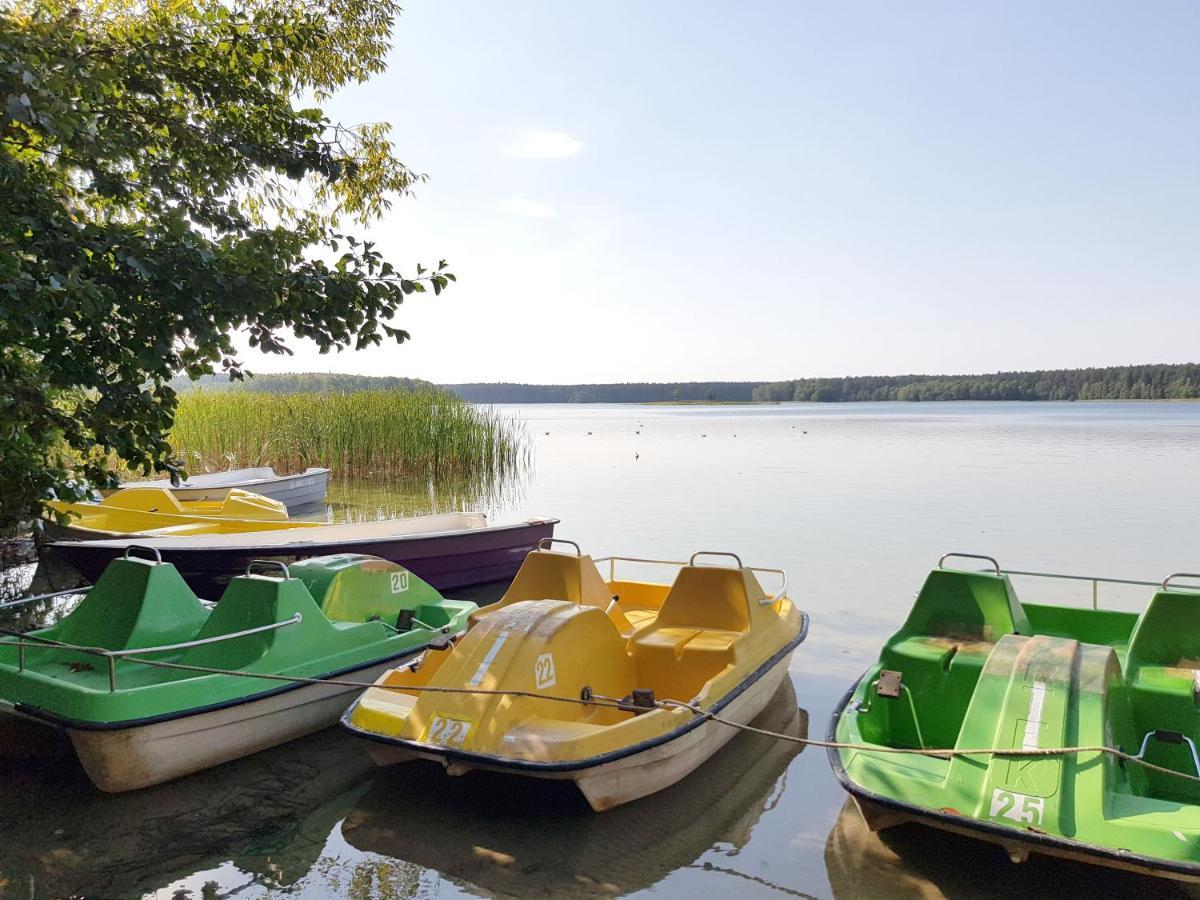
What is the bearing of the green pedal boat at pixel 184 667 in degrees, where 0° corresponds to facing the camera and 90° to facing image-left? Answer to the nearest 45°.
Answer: approximately 225°

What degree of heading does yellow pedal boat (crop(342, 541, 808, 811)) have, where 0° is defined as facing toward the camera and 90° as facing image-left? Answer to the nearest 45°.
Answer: approximately 45°

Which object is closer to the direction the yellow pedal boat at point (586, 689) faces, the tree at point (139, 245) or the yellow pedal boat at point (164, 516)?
the tree

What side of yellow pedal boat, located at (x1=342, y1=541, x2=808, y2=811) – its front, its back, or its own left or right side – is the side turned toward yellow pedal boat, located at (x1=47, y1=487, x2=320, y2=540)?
right

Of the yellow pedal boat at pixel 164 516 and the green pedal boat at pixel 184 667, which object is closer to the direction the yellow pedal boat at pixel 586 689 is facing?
the green pedal boat
